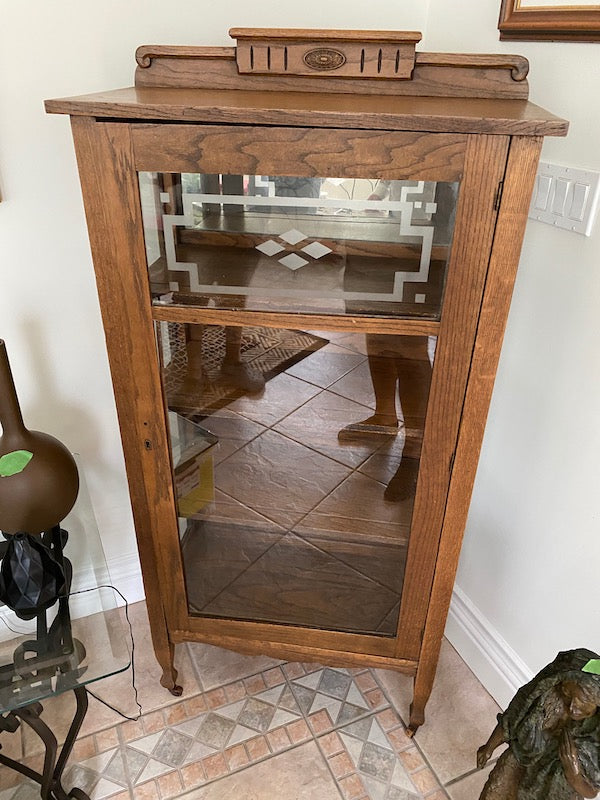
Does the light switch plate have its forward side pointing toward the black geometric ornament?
yes

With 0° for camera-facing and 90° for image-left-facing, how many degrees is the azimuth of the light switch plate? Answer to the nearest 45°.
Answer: approximately 45°

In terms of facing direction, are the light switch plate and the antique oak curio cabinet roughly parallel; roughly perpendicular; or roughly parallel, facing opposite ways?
roughly perpendicular

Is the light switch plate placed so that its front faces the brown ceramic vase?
yes

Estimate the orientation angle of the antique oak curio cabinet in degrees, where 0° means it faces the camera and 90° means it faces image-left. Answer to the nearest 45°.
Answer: approximately 0°
